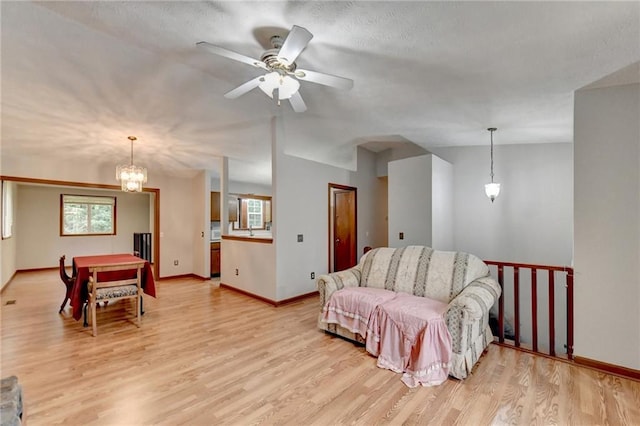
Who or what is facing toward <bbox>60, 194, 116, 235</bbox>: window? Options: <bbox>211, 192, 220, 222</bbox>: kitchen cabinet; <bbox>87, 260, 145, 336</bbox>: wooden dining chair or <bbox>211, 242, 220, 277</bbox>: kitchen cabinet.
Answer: the wooden dining chair

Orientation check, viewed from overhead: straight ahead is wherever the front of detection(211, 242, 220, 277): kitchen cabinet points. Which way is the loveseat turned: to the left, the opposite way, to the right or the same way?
to the right

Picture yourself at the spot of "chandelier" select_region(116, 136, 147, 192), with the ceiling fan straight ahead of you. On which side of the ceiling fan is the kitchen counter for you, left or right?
left

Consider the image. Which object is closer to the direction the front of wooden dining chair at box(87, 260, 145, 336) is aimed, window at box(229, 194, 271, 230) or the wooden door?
the window

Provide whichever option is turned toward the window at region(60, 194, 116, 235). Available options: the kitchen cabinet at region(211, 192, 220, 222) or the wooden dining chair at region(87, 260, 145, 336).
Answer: the wooden dining chair

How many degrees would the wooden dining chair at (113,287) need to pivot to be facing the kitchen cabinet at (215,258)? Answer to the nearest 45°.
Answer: approximately 45° to its right

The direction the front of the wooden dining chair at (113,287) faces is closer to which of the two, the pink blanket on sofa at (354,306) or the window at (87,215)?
the window

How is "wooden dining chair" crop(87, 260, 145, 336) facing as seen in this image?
away from the camera

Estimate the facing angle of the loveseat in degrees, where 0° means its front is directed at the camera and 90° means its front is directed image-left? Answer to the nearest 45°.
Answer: approximately 45°

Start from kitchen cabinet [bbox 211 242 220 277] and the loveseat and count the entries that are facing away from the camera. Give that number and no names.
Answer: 0

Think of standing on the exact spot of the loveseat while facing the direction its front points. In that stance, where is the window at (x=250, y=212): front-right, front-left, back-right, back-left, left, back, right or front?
right
